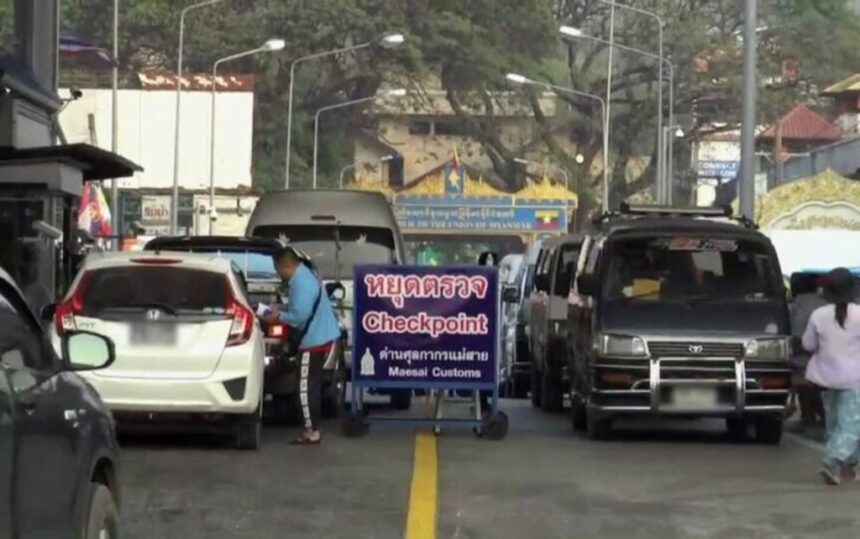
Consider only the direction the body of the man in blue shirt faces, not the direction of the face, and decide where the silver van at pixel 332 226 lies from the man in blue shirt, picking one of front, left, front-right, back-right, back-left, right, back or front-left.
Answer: right

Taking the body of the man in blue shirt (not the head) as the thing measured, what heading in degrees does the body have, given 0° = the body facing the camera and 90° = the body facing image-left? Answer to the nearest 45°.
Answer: approximately 90°

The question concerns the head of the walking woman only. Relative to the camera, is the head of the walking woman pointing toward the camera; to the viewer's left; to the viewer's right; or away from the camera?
away from the camera

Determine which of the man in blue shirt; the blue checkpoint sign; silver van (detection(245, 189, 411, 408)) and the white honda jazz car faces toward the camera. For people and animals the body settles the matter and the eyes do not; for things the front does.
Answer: the blue checkpoint sign

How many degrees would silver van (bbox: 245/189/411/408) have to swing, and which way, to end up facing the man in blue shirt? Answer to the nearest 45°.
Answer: approximately 180°

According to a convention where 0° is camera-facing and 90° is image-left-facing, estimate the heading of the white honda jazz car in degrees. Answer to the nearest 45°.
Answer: approximately 180°

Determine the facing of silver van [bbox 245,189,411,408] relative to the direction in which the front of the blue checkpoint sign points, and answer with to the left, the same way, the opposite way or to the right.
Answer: the opposite way

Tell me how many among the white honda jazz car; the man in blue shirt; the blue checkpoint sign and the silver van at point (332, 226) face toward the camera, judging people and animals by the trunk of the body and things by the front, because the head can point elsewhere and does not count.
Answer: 1

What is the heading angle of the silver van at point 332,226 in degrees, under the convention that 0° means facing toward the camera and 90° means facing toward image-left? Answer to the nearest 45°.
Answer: approximately 180°

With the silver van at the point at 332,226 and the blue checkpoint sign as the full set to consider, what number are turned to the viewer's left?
0

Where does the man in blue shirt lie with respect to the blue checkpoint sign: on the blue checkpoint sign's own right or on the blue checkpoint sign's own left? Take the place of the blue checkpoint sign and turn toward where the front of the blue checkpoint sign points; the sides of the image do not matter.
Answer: on the blue checkpoint sign's own right

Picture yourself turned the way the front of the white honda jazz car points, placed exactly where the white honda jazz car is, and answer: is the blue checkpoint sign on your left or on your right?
on your right
